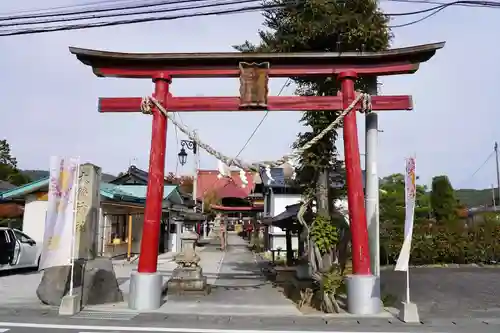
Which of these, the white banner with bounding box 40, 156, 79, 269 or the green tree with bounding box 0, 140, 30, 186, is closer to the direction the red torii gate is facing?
the white banner

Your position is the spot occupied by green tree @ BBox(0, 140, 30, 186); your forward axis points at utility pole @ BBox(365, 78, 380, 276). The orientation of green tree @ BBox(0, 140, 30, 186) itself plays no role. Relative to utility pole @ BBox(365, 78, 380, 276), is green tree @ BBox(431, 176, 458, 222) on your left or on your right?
left

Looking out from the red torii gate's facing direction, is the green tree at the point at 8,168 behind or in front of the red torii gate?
behind

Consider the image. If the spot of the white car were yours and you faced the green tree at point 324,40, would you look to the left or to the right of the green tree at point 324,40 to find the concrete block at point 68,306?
right

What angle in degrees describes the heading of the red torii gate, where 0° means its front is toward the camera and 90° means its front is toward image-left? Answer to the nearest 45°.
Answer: approximately 0°

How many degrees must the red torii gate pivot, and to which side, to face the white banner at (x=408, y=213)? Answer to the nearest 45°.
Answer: approximately 90° to its left

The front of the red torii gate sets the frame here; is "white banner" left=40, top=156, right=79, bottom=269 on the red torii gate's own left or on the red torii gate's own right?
on the red torii gate's own right

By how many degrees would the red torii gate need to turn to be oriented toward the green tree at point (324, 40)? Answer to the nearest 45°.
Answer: approximately 135° to its left

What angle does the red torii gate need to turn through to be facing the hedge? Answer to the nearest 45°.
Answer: approximately 135° to its left

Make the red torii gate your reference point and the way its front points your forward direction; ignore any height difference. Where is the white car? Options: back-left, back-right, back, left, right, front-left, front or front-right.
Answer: back-right

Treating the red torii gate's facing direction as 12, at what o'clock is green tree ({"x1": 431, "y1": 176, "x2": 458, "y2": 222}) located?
The green tree is roughly at 7 o'clock from the red torii gate.
